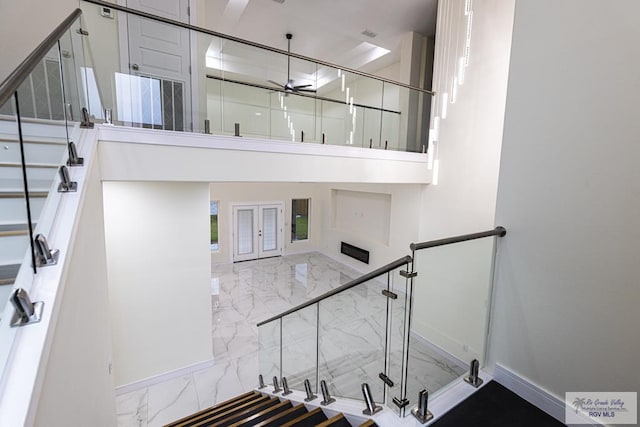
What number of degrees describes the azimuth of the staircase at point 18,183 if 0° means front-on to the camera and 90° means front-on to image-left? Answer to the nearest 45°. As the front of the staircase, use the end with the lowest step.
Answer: approximately 0°

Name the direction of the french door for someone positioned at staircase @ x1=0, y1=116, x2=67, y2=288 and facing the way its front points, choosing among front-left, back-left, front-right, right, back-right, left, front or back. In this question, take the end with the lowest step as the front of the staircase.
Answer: back-left

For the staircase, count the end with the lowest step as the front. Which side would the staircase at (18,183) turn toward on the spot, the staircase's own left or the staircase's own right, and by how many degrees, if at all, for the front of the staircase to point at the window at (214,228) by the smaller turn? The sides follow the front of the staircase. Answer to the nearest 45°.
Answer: approximately 135° to the staircase's own left

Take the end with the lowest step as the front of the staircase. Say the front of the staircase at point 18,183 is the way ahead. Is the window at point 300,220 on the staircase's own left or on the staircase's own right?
on the staircase's own left

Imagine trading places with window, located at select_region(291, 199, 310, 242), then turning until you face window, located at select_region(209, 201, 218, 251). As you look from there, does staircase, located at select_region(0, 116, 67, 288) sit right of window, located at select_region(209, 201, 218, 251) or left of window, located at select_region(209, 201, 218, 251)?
left

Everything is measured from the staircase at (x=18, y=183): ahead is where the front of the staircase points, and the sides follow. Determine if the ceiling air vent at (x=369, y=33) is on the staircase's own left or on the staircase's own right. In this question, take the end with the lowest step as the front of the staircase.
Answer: on the staircase's own left
